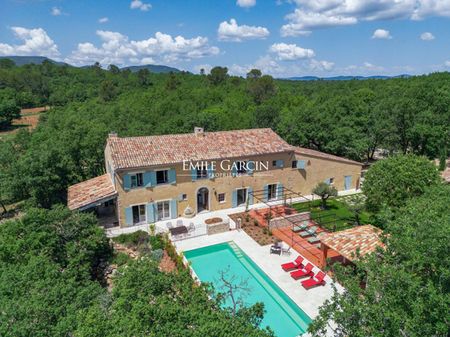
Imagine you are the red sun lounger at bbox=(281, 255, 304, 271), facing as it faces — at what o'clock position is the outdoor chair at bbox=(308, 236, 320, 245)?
The outdoor chair is roughly at 5 o'clock from the red sun lounger.

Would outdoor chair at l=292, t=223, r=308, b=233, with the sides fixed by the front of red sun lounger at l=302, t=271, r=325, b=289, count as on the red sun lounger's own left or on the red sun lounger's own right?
on the red sun lounger's own right

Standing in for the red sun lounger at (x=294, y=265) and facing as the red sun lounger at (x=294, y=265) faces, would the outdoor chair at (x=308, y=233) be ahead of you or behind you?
behind

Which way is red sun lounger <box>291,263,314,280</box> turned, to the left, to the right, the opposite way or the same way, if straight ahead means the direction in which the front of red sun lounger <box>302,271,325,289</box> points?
the same way

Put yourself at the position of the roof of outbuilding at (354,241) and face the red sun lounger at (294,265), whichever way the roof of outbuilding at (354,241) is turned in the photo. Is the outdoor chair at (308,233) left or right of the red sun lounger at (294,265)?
right

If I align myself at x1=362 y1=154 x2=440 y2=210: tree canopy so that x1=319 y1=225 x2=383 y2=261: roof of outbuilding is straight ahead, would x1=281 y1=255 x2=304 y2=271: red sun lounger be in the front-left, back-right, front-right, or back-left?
front-right

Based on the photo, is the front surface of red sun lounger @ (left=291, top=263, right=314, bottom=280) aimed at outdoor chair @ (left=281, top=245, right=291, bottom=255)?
no

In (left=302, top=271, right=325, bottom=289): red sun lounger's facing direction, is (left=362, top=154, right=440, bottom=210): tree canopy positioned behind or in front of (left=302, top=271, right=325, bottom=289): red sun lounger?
behind

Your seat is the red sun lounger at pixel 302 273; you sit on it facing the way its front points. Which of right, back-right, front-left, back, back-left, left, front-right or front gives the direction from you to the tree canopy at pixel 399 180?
back

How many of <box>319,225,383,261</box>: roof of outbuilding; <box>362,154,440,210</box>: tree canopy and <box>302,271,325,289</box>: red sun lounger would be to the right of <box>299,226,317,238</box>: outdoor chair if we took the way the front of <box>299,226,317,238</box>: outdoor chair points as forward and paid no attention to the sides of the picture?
0

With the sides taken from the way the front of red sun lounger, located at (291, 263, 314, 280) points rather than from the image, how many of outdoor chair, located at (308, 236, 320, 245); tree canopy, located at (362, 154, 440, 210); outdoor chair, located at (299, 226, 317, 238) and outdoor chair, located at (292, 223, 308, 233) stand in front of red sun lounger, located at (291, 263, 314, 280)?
0

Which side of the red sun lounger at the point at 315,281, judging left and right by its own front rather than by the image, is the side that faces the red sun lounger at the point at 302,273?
right

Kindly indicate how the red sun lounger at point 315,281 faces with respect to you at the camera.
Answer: facing the viewer and to the left of the viewer

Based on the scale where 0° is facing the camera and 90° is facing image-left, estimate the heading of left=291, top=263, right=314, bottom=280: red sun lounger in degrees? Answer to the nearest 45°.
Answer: approximately 45°

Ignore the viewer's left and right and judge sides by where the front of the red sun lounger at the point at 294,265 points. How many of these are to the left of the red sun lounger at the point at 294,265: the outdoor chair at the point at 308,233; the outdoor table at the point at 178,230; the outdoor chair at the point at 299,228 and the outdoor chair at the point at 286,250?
0

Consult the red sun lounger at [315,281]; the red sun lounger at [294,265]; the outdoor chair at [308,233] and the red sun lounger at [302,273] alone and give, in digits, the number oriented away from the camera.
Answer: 0

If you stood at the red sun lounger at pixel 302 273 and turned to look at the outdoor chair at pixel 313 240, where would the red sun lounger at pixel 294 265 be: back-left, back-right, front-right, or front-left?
front-left

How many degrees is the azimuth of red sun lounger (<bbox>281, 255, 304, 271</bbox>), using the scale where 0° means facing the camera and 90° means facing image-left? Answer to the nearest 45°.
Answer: approximately 45°

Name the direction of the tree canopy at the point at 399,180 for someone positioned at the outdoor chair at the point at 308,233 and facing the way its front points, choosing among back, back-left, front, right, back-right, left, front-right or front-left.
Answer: back-left

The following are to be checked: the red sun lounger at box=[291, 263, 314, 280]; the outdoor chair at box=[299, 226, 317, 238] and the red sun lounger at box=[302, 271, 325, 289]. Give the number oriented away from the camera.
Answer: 0

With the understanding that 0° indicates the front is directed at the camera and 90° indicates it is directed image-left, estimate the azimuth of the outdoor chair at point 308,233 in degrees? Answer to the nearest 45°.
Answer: approximately 45°
